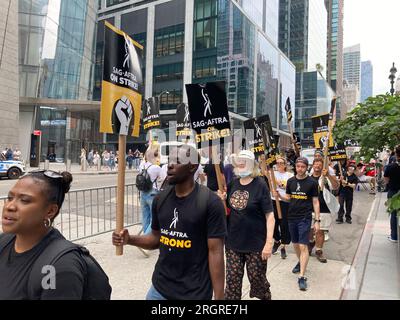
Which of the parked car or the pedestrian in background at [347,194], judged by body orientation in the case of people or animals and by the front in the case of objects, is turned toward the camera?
the pedestrian in background

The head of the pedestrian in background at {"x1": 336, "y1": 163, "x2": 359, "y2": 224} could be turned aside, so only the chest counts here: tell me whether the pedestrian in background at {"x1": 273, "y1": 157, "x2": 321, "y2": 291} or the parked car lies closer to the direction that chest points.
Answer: the pedestrian in background

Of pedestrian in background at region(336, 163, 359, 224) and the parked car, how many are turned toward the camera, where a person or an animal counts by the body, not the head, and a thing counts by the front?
1

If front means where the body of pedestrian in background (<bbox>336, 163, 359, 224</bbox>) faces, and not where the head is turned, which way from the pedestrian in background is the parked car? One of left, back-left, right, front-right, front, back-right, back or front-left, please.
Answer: right

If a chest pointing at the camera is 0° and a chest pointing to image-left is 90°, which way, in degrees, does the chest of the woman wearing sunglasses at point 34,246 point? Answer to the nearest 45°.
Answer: approximately 45°

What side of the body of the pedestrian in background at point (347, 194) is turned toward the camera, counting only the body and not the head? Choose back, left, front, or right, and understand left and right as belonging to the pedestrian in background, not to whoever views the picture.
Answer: front

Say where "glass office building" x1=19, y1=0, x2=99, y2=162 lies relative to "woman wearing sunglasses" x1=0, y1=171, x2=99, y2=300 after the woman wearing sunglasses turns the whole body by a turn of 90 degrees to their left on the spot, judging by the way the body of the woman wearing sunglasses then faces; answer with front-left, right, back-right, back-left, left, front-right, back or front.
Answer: back-left
